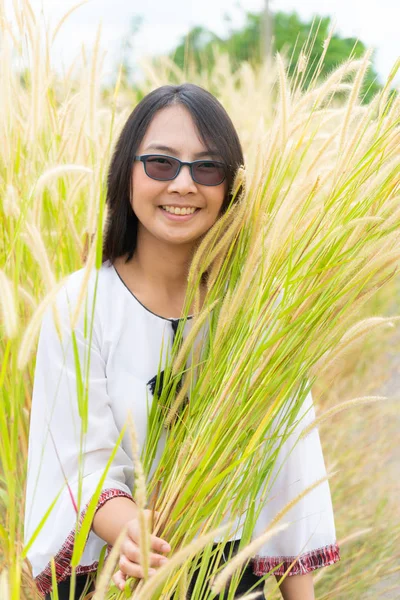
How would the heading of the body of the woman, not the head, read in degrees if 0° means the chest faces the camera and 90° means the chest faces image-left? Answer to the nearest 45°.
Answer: approximately 0°

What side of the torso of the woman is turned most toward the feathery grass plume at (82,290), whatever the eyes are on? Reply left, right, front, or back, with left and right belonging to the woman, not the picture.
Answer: front

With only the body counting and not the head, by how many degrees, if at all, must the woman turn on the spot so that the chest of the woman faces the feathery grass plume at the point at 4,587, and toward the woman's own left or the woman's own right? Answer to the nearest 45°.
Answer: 0° — they already face it

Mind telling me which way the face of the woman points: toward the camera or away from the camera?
toward the camera
